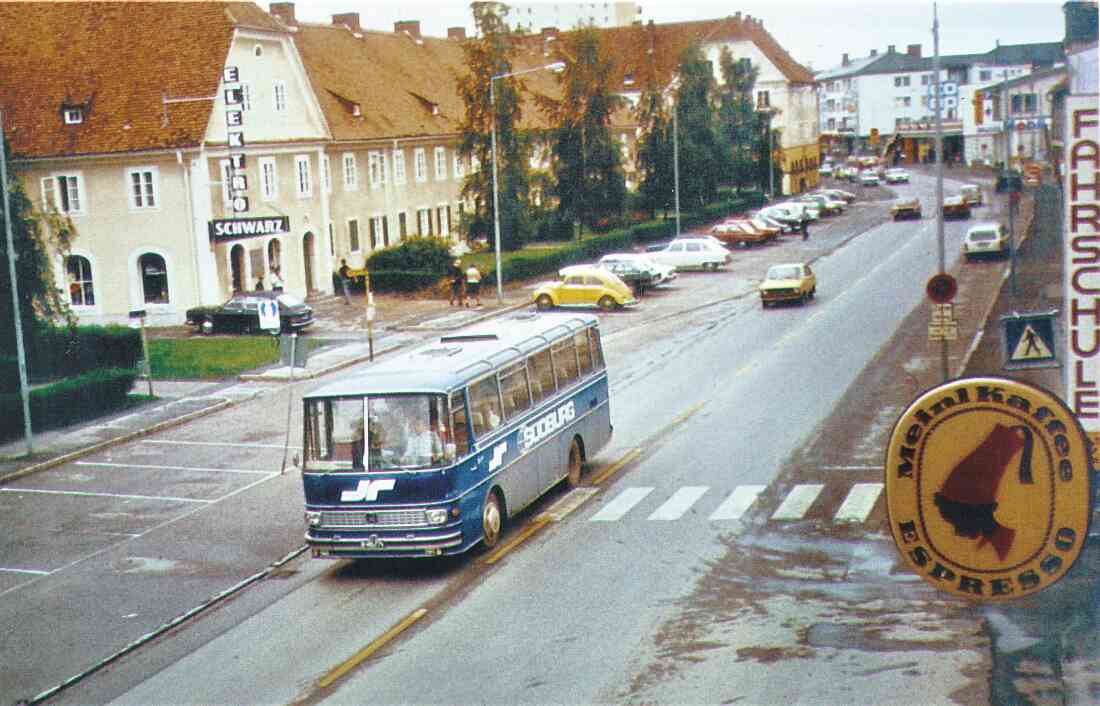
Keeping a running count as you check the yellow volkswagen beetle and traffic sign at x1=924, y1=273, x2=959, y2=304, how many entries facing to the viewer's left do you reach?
1

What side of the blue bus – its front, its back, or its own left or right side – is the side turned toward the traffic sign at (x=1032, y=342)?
left

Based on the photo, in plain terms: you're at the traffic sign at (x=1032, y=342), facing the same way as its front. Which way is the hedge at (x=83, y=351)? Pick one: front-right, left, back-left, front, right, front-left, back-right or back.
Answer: back-right

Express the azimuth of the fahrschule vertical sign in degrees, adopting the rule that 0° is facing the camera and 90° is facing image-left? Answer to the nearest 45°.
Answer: approximately 0°

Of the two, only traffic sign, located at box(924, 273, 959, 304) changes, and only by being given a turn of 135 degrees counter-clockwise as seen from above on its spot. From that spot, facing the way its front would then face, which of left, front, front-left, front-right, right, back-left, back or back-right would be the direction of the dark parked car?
left

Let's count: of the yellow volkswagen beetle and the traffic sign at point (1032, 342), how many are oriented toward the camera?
1

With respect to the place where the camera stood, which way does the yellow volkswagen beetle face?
facing to the left of the viewer
